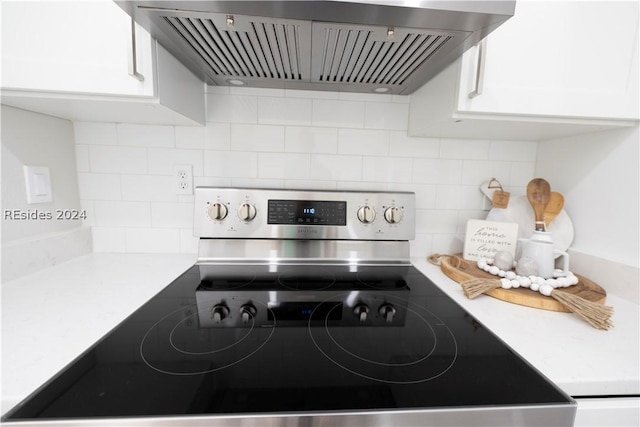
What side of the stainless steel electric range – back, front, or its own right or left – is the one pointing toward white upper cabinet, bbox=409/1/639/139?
left

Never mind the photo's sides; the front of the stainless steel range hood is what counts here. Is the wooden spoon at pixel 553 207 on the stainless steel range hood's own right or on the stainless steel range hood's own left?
on the stainless steel range hood's own left

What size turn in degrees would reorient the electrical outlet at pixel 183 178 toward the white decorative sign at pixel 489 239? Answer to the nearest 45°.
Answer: approximately 45° to its left
